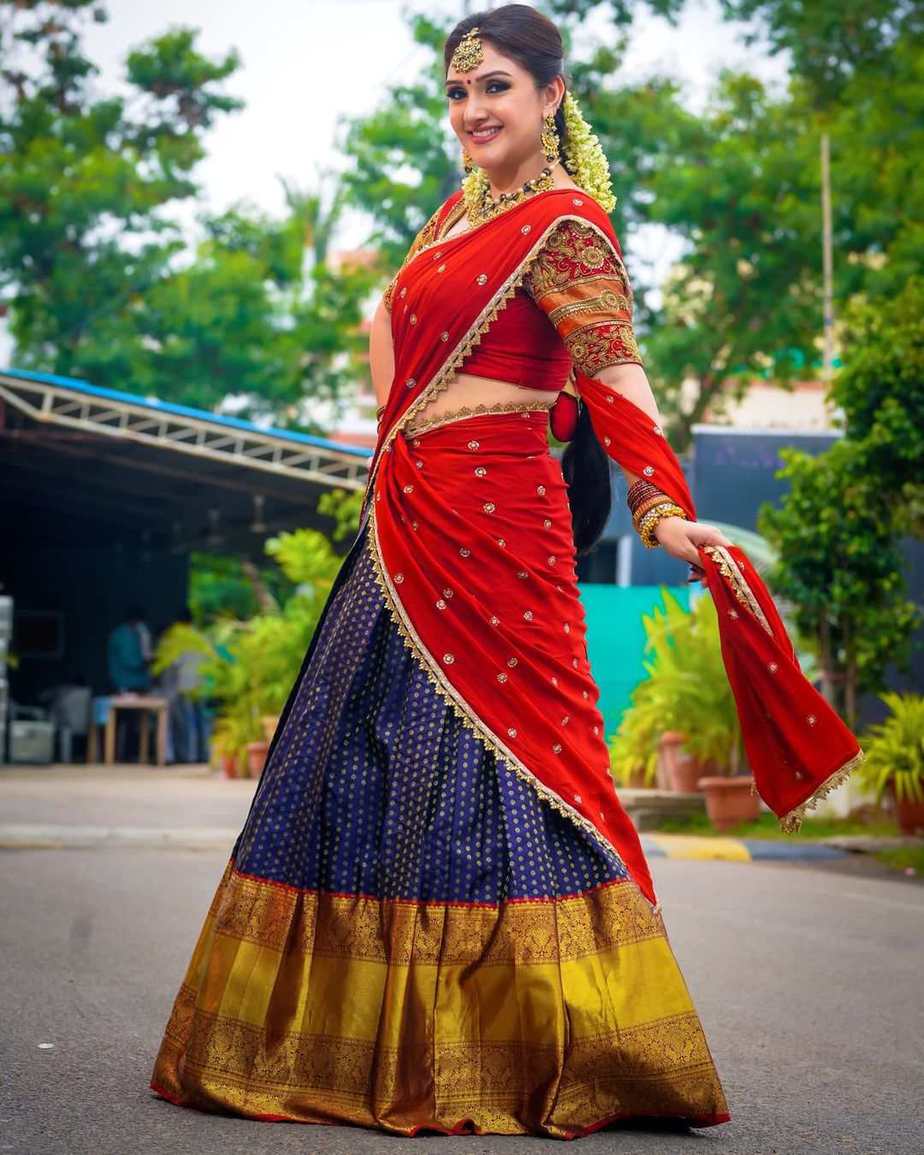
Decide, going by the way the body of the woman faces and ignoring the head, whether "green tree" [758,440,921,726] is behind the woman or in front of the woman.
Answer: behind

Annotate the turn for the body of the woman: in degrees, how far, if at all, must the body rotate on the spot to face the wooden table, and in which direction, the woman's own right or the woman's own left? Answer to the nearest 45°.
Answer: approximately 135° to the woman's own right

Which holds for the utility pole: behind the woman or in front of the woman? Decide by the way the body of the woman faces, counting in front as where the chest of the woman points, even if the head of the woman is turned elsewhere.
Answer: behind

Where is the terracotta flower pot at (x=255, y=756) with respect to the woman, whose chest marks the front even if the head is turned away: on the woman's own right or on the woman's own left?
on the woman's own right

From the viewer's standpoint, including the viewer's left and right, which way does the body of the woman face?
facing the viewer and to the left of the viewer

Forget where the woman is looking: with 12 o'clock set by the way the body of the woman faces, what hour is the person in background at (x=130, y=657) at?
The person in background is roughly at 4 o'clock from the woman.

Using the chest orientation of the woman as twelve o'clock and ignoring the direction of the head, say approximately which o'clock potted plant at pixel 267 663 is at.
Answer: The potted plant is roughly at 4 o'clock from the woman.
